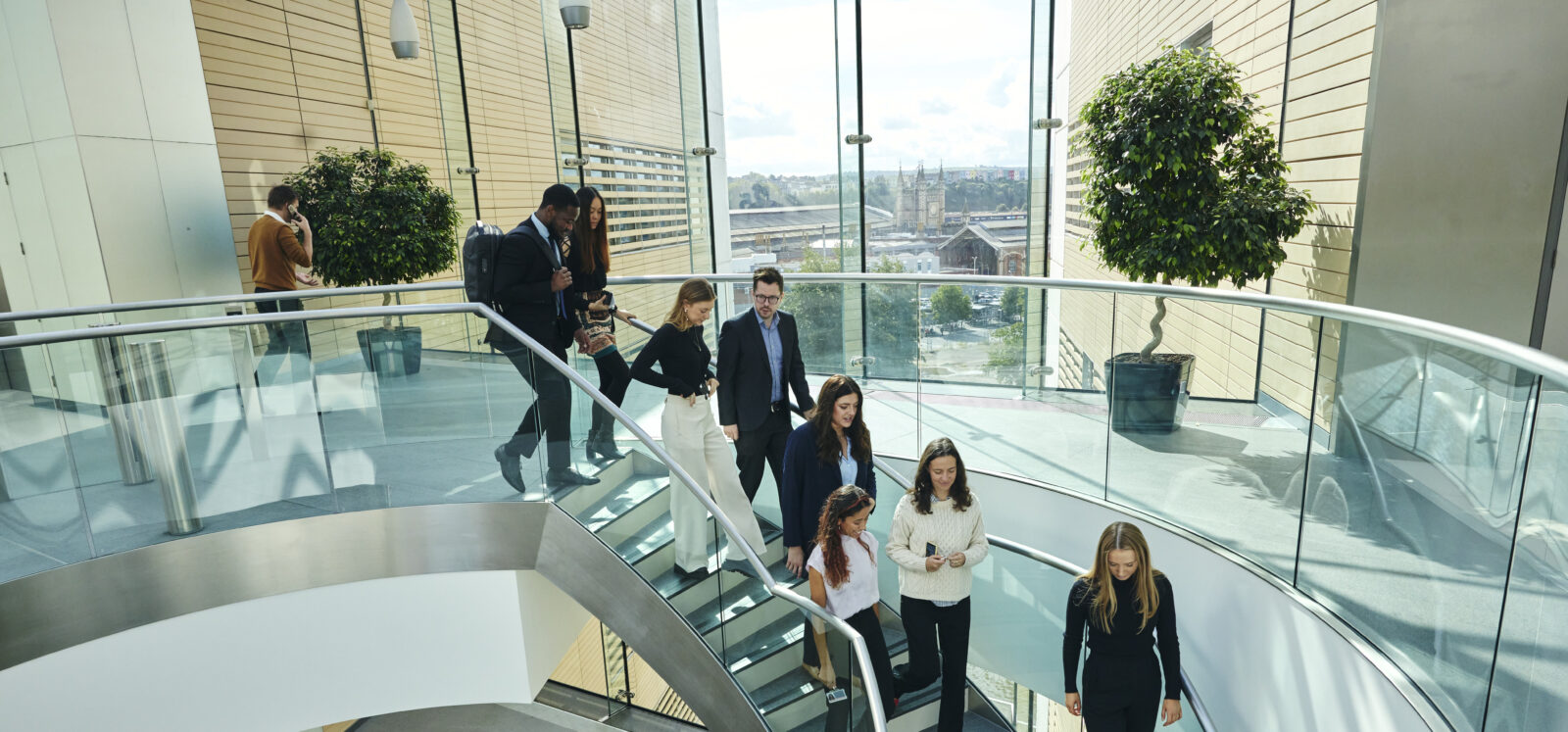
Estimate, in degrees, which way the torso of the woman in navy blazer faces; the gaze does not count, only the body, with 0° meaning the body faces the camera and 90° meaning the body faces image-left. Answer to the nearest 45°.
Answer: approximately 315°

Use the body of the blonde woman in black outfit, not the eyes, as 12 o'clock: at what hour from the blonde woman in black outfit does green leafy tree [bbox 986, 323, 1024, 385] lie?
The green leafy tree is roughly at 5 o'clock from the blonde woman in black outfit.

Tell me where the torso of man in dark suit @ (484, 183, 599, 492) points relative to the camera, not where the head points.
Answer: to the viewer's right

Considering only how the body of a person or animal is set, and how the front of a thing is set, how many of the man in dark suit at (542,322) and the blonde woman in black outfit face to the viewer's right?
1
